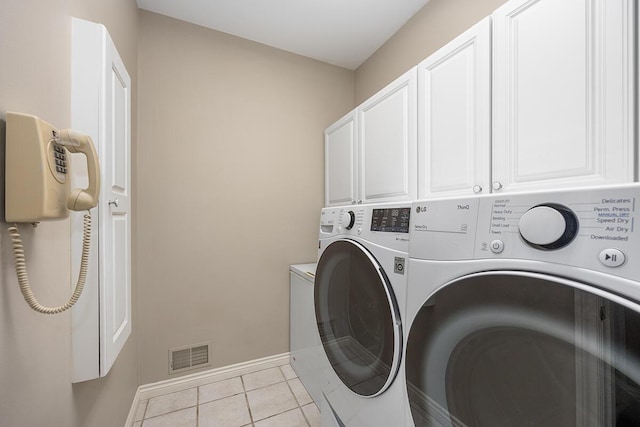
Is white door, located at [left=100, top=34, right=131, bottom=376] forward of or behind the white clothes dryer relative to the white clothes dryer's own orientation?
forward

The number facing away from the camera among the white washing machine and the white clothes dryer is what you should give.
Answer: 0

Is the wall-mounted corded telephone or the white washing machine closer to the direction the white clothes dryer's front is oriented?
the wall-mounted corded telephone

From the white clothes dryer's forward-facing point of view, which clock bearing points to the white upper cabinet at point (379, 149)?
The white upper cabinet is roughly at 3 o'clock from the white clothes dryer.

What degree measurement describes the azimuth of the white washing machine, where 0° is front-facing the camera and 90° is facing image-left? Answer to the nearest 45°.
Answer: approximately 45°

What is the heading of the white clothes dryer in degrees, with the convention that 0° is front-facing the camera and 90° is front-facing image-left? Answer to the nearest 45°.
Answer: approximately 45°

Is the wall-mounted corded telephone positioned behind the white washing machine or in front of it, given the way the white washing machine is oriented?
in front

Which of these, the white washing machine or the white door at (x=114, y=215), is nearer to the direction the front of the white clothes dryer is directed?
the white door

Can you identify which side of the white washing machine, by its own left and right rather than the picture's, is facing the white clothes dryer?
left
